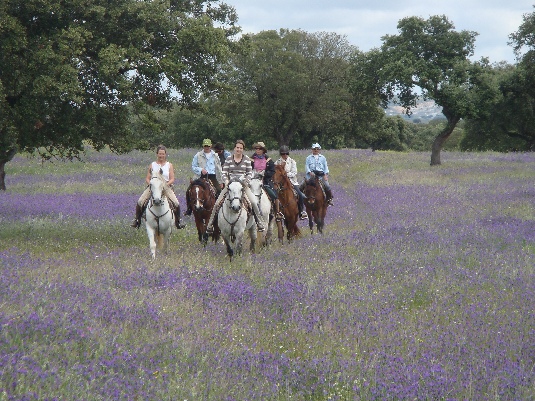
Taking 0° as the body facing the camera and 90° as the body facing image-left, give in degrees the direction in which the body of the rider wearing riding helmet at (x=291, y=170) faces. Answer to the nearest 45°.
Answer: approximately 45°

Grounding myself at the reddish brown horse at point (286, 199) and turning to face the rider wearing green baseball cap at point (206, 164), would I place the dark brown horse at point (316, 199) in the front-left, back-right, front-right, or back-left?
back-right

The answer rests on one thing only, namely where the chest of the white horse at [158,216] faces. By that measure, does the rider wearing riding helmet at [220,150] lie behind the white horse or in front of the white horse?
behind

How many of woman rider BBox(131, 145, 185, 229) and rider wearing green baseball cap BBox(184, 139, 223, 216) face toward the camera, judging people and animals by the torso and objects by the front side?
2

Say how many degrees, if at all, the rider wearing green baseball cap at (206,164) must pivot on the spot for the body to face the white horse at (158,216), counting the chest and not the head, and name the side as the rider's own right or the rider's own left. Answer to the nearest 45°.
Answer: approximately 45° to the rider's own right

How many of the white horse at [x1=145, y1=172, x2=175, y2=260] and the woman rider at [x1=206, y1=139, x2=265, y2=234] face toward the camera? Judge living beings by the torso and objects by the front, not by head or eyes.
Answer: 2

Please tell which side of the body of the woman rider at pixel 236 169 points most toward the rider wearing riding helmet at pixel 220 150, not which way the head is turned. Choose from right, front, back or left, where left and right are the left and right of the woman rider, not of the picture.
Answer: back

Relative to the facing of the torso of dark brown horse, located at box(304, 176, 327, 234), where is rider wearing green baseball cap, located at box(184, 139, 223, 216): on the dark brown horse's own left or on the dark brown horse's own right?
on the dark brown horse's own right

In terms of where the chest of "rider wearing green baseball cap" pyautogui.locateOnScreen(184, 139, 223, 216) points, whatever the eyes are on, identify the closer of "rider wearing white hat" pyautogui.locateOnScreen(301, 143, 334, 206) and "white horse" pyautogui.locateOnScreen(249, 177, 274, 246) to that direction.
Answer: the white horse
